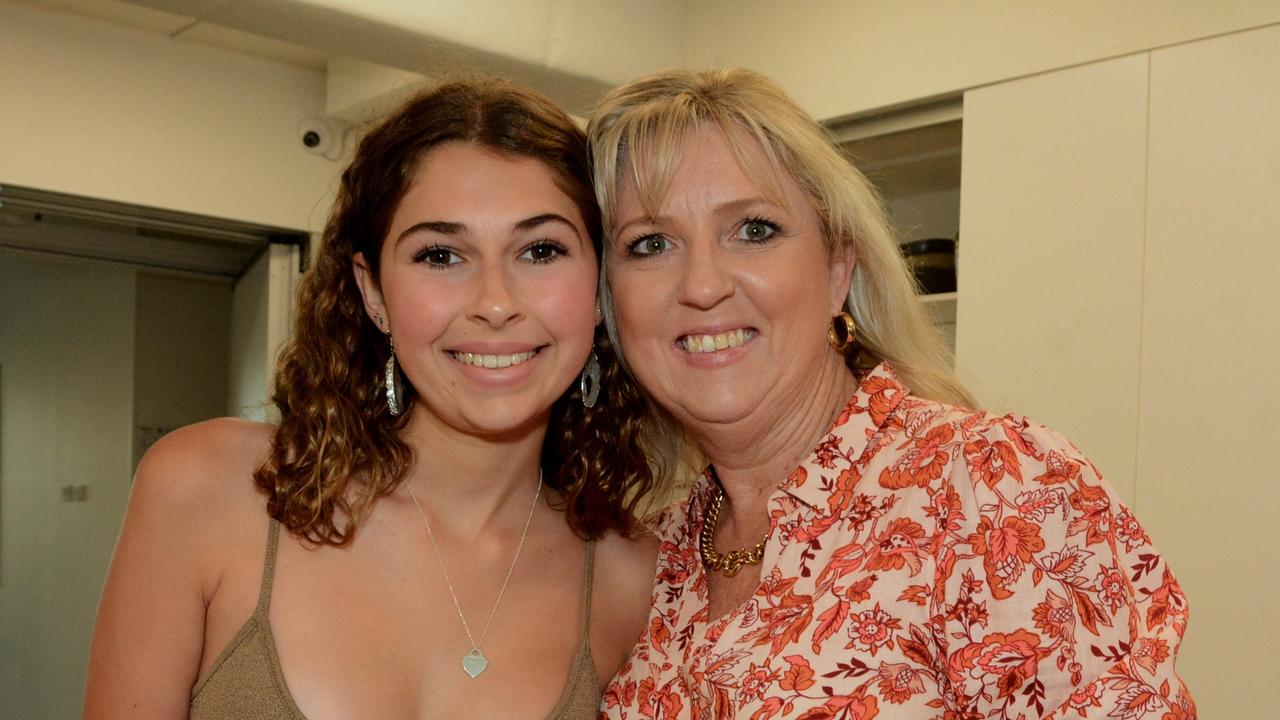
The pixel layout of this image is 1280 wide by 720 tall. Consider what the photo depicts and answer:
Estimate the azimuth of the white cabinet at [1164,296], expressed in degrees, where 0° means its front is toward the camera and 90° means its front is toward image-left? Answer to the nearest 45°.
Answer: approximately 45°

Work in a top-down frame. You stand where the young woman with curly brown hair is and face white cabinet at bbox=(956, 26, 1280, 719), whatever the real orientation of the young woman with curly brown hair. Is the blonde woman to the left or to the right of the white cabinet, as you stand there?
right

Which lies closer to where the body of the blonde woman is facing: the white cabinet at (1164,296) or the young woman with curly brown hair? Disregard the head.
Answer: the young woman with curly brown hair

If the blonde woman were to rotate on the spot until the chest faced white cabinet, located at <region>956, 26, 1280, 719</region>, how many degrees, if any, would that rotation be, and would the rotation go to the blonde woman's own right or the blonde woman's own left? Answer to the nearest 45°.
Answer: approximately 180°

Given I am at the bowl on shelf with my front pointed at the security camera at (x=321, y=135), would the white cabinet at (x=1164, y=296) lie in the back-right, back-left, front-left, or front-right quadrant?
back-left

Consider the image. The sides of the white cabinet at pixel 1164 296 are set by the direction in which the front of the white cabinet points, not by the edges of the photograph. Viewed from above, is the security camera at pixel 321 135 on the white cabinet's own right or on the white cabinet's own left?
on the white cabinet's own right

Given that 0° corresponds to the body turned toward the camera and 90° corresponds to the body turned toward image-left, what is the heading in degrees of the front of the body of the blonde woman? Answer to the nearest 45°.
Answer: approximately 45°
